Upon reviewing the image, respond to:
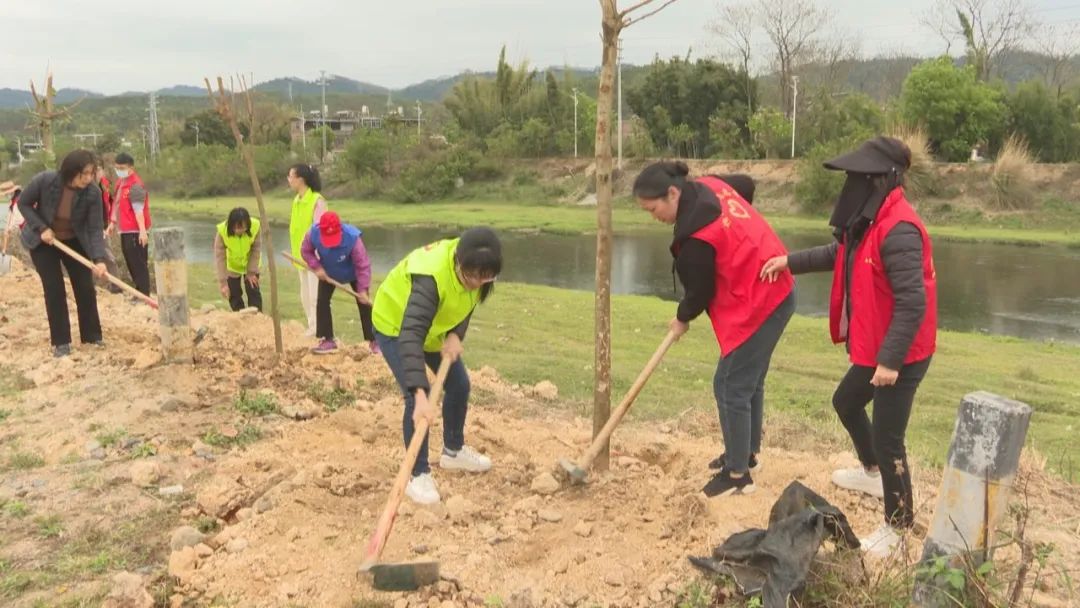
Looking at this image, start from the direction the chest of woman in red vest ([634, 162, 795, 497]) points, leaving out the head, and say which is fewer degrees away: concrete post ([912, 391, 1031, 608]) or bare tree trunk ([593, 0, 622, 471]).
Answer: the bare tree trunk

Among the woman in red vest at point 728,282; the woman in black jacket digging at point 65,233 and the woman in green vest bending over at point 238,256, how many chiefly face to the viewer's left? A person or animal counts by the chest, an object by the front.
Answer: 1

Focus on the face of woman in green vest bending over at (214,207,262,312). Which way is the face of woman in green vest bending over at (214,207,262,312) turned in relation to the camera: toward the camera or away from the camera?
toward the camera

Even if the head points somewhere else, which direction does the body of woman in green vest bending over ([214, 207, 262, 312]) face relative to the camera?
toward the camera

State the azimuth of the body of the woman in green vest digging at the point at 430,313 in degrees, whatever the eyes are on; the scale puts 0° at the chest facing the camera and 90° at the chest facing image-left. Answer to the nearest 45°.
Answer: approximately 315°

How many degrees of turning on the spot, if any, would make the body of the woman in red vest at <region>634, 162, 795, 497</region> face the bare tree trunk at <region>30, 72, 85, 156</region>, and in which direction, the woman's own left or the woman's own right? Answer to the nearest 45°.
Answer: approximately 45° to the woman's own right

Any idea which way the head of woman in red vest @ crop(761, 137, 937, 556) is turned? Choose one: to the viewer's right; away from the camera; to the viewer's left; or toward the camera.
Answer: to the viewer's left

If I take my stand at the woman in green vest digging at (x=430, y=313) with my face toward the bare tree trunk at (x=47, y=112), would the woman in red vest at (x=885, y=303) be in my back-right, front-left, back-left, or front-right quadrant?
back-right

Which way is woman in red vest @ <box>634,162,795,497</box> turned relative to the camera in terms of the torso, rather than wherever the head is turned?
to the viewer's left

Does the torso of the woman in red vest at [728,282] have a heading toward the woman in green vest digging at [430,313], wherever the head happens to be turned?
yes

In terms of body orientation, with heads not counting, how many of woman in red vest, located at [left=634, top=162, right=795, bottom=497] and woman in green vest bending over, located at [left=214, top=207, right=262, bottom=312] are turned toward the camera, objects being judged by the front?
1

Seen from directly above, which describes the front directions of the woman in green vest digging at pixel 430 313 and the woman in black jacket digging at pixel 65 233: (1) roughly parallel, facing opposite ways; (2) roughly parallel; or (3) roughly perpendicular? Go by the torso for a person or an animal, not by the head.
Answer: roughly parallel

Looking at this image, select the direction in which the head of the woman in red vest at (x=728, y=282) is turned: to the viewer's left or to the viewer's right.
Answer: to the viewer's left

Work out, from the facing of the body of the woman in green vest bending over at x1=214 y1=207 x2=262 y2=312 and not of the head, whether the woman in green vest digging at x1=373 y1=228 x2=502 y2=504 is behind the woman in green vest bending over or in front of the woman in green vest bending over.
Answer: in front

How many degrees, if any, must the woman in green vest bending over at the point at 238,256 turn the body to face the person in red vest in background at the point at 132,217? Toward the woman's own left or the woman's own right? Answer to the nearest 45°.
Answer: approximately 135° to the woman's own right
